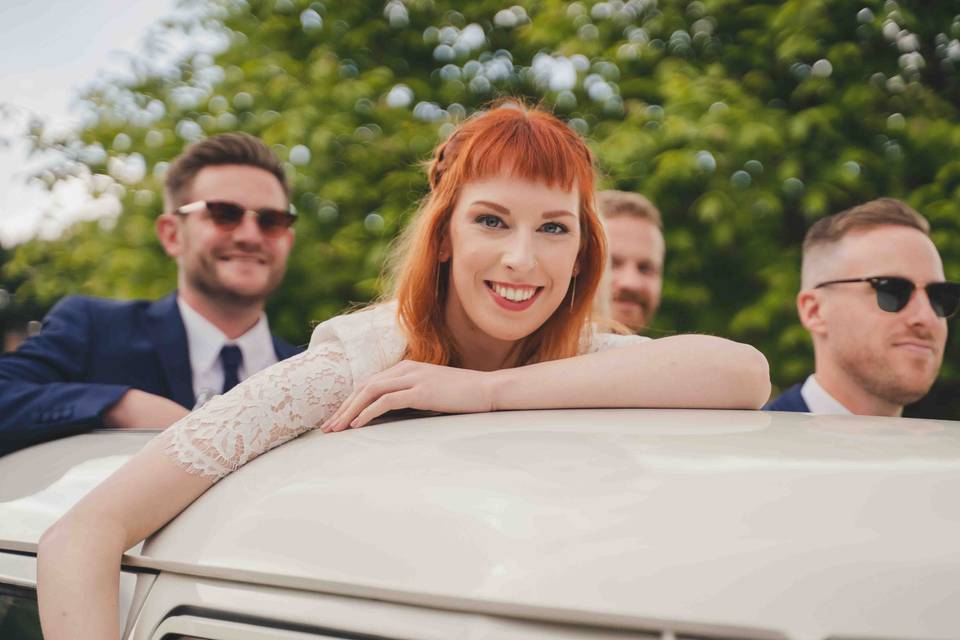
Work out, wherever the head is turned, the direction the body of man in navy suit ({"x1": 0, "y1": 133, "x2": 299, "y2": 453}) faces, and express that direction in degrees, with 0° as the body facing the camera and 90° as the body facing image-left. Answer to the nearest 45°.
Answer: approximately 315°

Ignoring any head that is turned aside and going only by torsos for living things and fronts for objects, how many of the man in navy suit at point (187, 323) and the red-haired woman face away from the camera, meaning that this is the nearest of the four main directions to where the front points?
0

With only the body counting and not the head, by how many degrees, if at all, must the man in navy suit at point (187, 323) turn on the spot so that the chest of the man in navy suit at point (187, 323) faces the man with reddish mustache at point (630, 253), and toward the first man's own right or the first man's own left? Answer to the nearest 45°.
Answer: approximately 45° to the first man's own left

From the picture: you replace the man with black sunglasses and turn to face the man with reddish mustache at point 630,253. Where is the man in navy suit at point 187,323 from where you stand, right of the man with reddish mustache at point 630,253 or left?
left

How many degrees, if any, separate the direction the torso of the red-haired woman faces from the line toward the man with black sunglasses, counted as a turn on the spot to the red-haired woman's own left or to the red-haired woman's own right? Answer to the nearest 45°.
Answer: approximately 135° to the red-haired woman's own left
